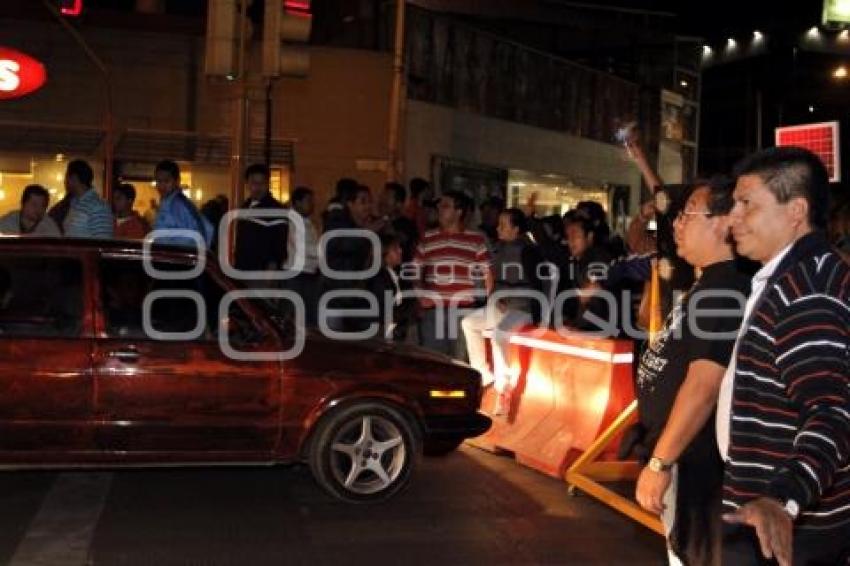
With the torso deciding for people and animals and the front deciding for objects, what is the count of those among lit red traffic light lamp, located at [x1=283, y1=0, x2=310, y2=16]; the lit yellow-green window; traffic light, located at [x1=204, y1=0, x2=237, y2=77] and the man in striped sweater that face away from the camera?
1

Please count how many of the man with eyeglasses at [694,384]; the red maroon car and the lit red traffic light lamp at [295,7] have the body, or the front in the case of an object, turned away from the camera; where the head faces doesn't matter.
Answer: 0

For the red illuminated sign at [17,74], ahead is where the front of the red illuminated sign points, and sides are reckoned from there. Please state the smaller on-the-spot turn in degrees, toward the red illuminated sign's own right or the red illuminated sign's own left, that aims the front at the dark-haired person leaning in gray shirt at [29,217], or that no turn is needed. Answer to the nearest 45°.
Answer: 0° — it already faces them

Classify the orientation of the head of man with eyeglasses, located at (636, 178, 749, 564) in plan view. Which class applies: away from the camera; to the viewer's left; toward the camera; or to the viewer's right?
to the viewer's left

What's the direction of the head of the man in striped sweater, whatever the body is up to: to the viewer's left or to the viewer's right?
to the viewer's left

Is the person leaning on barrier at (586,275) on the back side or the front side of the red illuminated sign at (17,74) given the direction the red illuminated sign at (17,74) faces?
on the front side

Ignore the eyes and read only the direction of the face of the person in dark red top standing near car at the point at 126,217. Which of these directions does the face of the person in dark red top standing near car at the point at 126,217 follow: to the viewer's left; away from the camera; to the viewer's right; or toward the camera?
toward the camera

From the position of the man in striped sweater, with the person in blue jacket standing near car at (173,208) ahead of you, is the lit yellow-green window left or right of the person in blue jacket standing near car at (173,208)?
right

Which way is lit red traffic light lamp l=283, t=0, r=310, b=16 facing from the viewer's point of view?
toward the camera

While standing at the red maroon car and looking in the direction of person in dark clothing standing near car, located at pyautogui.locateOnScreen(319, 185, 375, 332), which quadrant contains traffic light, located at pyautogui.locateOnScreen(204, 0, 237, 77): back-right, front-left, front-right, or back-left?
front-left

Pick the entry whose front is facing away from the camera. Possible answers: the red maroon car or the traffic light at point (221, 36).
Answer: the traffic light

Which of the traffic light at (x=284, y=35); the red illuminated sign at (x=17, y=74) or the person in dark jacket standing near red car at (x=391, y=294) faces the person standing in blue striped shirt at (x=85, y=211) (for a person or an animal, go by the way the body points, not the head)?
the red illuminated sign

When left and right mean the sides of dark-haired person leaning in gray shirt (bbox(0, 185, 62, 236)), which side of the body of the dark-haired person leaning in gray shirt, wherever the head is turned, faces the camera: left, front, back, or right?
front
